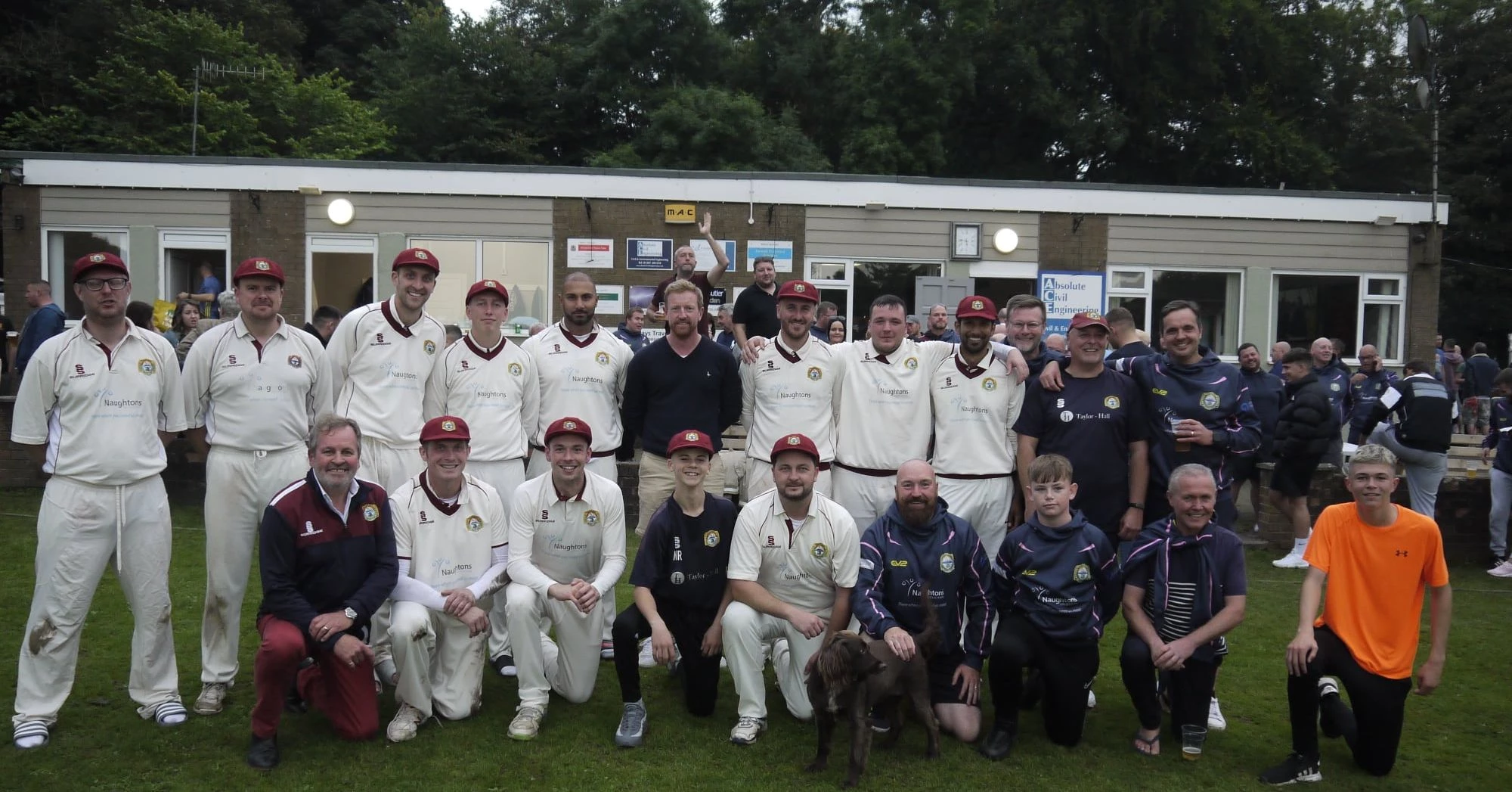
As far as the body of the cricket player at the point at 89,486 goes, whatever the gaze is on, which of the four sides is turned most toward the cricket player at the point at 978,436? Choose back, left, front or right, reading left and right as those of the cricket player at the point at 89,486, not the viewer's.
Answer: left

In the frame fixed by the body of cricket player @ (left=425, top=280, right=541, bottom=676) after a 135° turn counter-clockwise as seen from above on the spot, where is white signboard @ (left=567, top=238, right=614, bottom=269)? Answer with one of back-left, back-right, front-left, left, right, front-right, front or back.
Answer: front-left

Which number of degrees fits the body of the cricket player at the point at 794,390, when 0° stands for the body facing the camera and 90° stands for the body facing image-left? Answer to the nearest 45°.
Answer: approximately 0°

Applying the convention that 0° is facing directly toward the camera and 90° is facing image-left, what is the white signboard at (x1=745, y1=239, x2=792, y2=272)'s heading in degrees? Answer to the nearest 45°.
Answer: approximately 0°

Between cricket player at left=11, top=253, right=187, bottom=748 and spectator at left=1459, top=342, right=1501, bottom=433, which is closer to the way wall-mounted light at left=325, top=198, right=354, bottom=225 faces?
the cricket player

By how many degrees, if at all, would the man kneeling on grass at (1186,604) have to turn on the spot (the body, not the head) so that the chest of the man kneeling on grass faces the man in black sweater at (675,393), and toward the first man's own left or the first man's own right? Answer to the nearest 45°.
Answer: approximately 90° to the first man's own right

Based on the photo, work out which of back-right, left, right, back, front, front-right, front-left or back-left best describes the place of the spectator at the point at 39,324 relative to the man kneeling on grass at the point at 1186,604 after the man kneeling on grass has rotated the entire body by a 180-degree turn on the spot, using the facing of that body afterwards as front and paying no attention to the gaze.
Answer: left

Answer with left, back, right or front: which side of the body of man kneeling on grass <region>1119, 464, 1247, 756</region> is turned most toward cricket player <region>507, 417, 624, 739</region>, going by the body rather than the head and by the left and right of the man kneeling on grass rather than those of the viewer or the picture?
right

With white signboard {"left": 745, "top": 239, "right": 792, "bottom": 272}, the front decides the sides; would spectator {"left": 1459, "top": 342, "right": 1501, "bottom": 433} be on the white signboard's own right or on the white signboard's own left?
on the white signboard's own left
